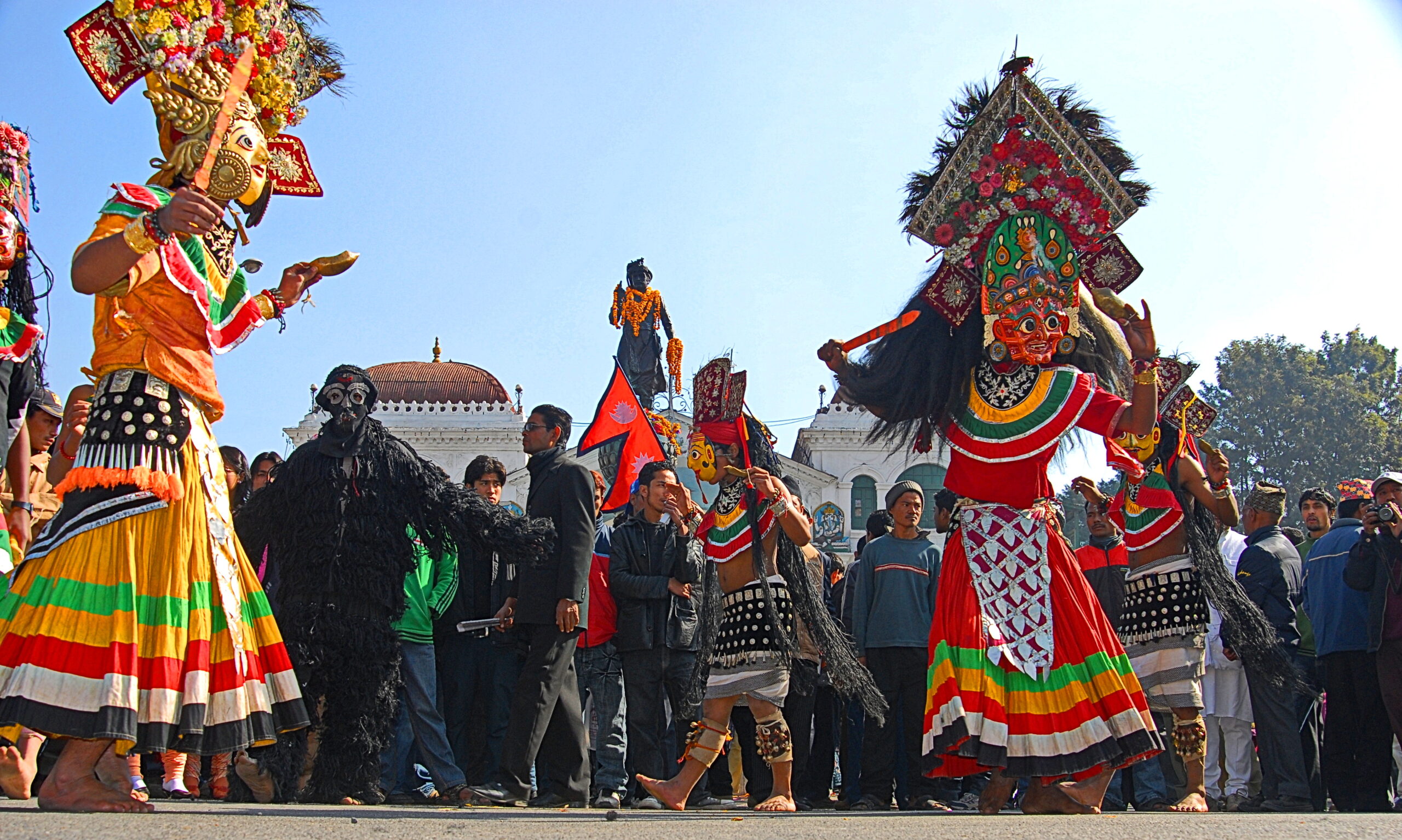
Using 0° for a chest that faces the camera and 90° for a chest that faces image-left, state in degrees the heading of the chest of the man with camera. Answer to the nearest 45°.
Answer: approximately 0°

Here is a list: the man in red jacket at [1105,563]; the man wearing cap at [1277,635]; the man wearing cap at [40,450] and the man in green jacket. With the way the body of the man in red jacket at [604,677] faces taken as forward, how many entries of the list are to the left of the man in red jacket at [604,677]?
2

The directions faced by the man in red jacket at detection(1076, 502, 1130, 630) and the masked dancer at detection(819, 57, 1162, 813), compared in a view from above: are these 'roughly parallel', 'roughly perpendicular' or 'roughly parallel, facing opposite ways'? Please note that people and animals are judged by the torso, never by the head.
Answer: roughly parallel

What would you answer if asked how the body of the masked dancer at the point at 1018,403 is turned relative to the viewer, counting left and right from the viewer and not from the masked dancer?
facing the viewer

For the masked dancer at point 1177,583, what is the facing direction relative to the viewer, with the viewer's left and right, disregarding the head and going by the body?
facing the viewer and to the left of the viewer

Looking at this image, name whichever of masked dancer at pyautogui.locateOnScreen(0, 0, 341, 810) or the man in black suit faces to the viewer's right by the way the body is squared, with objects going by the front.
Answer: the masked dancer

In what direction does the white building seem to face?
toward the camera

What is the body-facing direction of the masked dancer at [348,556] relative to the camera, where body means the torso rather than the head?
toward the camera

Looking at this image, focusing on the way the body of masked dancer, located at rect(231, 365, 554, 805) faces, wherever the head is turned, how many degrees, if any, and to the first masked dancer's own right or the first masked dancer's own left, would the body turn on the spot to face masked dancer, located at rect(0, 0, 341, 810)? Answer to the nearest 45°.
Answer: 0° — they already face them

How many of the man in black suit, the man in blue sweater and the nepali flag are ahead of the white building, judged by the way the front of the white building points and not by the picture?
3

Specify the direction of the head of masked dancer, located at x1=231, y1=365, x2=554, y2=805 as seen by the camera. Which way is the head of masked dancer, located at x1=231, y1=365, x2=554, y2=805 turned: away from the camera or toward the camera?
toward the camera

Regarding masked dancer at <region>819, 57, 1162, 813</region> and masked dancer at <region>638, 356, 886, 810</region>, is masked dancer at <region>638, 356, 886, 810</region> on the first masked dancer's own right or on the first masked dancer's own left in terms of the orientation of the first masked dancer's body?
on the first masked dancer's own right
